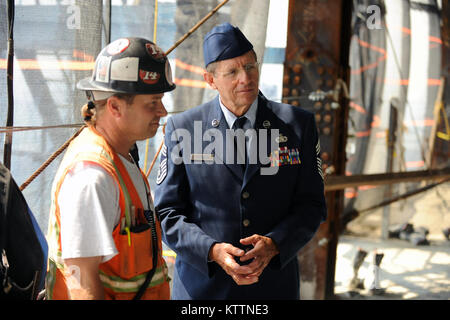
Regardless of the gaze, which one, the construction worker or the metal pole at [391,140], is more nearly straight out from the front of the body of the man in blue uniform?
the construction worker

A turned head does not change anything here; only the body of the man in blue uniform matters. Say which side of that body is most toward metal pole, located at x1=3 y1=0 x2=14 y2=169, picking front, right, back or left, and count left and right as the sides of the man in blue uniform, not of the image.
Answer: right

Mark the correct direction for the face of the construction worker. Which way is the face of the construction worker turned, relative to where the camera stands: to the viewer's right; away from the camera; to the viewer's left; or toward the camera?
to the viewer's right

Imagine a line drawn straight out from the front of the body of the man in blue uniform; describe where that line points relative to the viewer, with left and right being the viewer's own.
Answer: facing the viewer

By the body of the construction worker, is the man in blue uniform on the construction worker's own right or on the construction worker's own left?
on the construction worker's own left

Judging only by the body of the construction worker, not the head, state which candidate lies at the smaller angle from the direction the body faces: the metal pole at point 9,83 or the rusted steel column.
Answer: the rusted steel column

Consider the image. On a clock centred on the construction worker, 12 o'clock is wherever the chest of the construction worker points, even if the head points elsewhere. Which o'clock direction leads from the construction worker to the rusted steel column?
The rusted steel column is roughly at 10 o'clock from the construction worker.

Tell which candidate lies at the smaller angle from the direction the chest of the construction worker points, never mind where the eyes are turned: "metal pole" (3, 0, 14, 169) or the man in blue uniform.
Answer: the man in blue uniform

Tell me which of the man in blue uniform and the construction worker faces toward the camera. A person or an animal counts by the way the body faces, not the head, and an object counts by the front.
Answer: the man in blue uniform

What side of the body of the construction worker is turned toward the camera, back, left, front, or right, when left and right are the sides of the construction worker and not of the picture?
right
